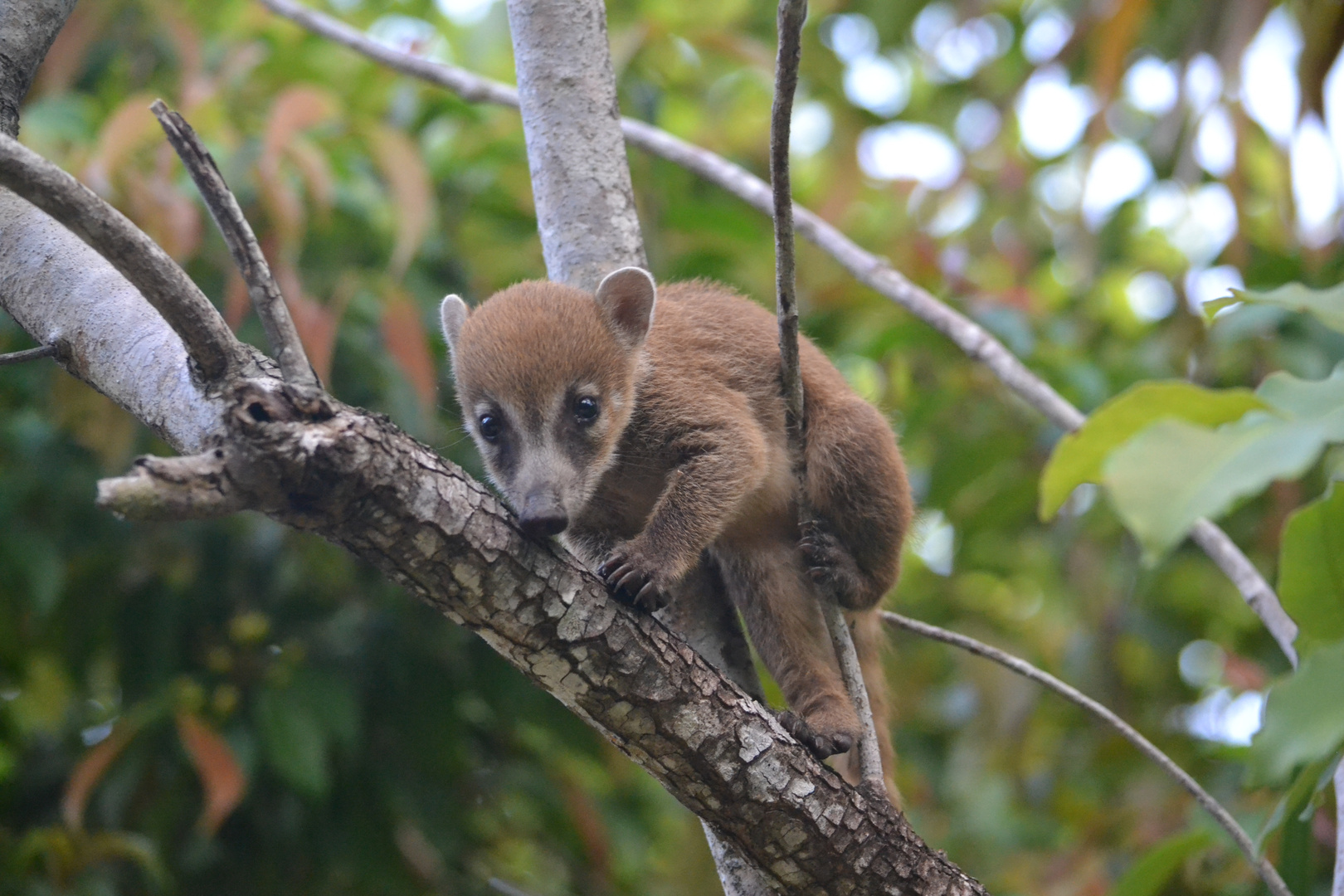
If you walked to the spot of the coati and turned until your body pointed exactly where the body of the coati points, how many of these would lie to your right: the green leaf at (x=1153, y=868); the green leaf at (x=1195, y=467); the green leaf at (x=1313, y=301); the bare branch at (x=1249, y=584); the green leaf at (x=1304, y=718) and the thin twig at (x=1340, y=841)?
0

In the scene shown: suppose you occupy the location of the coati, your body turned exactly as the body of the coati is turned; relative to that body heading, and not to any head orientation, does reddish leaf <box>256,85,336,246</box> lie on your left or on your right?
on your right

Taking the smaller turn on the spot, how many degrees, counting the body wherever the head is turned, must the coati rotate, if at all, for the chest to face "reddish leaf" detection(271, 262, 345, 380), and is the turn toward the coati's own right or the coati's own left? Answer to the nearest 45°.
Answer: approximately 45° to the coati's own right

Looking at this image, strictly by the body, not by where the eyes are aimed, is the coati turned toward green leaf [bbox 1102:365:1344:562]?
no

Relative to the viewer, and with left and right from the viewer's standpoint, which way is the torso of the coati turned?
facing the viewer and to the left of the viewer

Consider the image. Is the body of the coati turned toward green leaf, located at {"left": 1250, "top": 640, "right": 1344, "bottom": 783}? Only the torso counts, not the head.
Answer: no

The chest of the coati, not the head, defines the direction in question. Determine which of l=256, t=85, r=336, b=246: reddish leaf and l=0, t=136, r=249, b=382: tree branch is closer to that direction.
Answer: the tree branch
